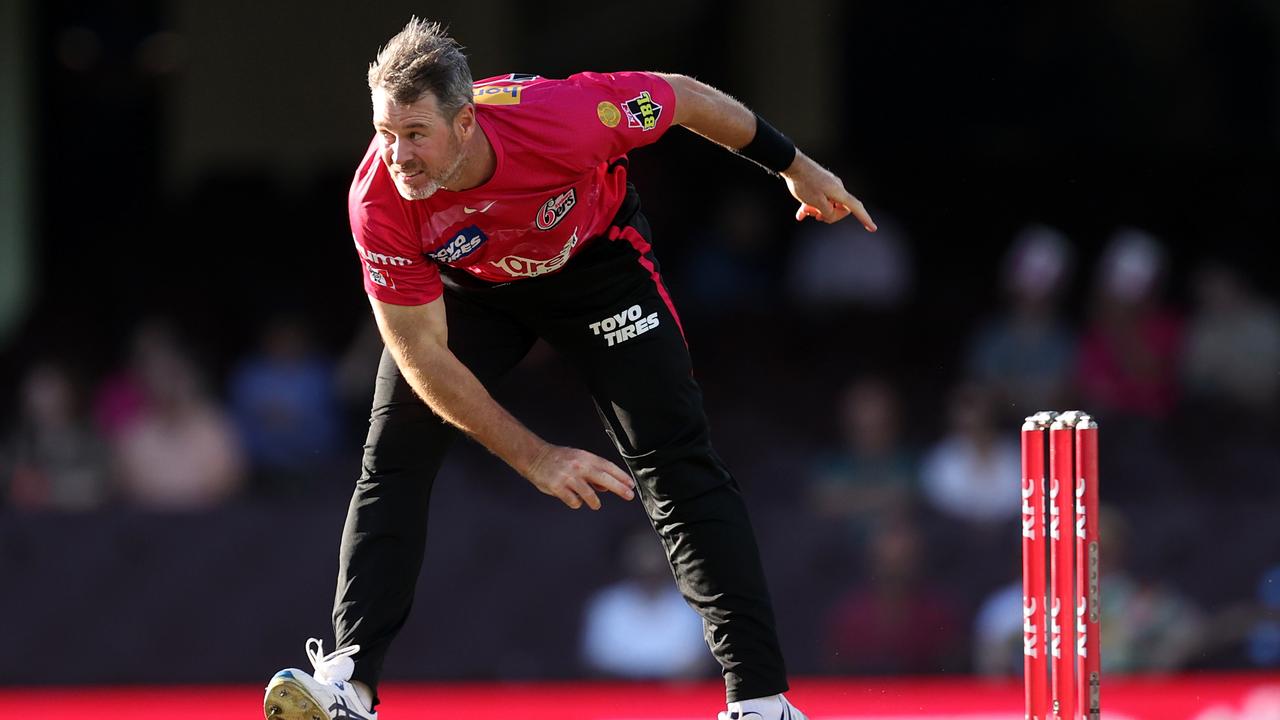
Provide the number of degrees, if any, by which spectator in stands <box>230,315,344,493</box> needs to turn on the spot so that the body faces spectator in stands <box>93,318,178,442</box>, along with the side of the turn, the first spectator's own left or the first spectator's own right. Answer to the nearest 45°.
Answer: approximately 90° to the first spectator's own right

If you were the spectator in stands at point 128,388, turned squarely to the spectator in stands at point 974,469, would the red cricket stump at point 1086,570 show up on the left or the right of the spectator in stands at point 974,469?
right

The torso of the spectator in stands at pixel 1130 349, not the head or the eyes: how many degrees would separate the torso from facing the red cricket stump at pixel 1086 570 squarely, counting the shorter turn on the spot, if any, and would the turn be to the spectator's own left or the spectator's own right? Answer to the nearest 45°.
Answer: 0° — they already face it

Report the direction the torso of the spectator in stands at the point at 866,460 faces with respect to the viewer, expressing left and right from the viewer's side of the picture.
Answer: facing the viewer

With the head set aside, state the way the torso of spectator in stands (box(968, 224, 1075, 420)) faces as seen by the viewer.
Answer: toward the camera

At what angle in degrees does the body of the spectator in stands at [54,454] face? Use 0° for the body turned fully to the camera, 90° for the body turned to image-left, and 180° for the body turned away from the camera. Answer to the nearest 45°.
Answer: approximately 0°

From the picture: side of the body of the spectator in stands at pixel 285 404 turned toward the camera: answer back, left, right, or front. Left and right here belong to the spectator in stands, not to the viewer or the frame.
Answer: front

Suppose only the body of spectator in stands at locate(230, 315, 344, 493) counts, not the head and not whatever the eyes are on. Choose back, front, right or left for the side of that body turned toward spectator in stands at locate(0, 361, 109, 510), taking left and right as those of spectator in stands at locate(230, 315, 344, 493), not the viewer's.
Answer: right

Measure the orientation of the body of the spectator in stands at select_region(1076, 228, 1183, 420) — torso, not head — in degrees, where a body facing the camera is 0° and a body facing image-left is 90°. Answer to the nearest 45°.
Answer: approximately 0°

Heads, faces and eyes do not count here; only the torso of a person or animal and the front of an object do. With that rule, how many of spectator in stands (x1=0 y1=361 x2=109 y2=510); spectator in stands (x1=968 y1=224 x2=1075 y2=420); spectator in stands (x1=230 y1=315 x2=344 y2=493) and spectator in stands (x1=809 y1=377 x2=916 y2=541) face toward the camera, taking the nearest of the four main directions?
4

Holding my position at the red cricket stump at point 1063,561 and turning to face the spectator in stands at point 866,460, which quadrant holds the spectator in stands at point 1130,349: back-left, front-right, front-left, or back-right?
front-right
